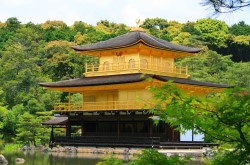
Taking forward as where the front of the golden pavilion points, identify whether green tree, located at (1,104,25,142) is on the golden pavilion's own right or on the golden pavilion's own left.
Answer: on the golden pavilion's own right

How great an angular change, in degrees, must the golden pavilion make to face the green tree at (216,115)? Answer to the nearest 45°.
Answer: approximately 45° to its left

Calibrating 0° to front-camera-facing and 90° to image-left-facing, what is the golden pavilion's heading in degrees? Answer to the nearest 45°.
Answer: approximately 45°

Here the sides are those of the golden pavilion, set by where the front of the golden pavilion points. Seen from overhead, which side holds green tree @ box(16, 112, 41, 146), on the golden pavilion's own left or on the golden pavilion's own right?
on the golden pavilion's own right
